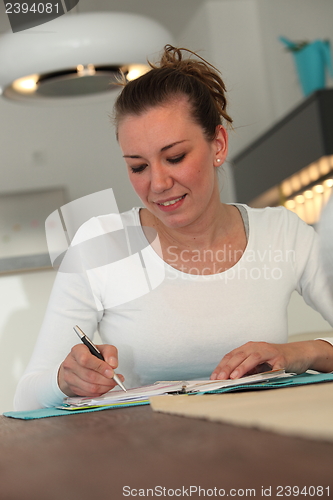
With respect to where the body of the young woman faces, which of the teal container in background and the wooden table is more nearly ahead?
the wooden table

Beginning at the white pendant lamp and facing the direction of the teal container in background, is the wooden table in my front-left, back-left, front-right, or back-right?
back-right

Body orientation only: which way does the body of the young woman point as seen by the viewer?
toward the camera

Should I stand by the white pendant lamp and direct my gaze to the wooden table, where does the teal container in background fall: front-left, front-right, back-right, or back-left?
back-left

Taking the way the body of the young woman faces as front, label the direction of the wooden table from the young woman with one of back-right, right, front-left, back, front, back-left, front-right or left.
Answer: front

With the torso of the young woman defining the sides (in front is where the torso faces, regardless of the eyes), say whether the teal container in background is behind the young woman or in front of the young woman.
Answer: behind
